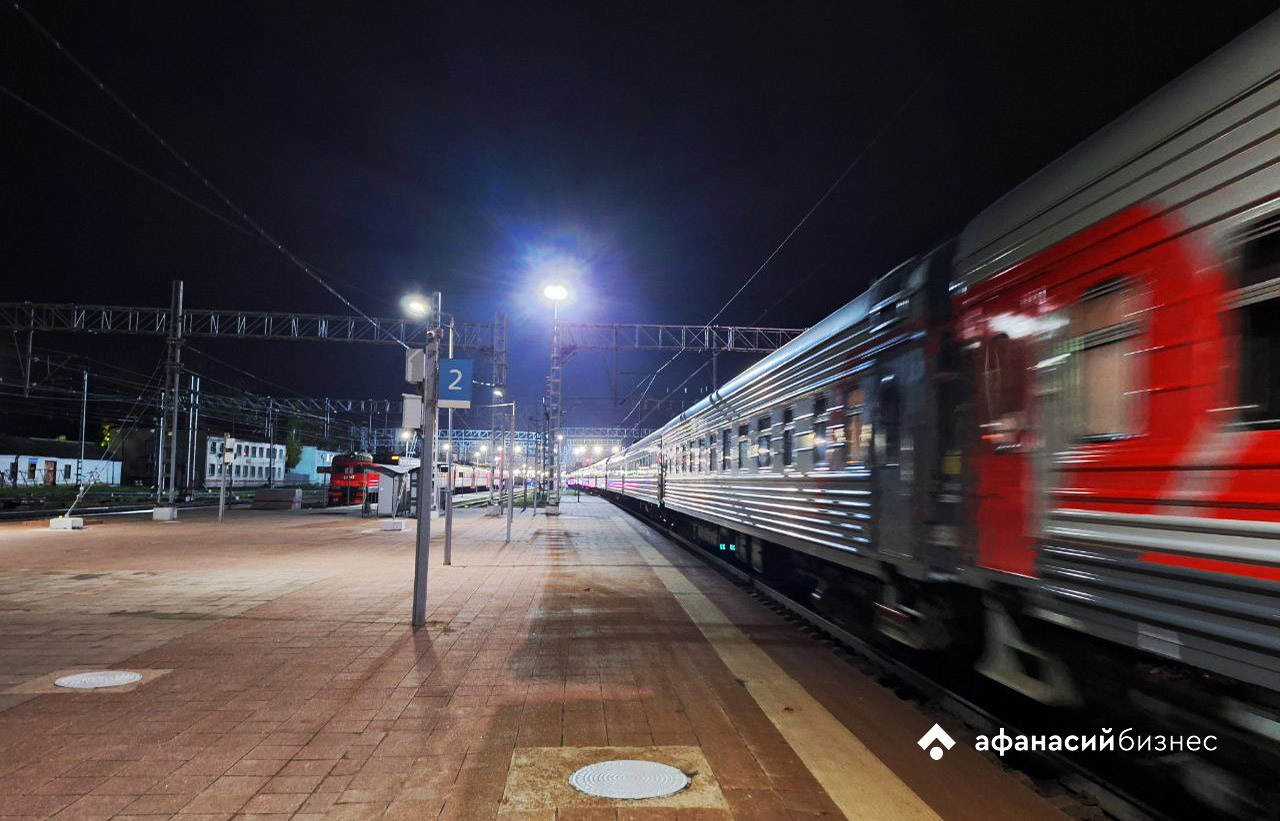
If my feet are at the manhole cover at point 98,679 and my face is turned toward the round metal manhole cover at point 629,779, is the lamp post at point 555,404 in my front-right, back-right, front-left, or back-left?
back-left

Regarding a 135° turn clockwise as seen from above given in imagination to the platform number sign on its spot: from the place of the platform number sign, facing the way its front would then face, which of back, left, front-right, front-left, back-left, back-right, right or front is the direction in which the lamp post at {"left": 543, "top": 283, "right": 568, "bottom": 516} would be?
front-right

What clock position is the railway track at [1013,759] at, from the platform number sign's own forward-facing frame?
The railway track is roughly at 11 o'clock from the platform number sign.

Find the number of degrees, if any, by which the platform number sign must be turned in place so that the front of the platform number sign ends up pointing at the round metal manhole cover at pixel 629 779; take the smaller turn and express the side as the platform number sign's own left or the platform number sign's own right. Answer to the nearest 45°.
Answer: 0° — it already faces it

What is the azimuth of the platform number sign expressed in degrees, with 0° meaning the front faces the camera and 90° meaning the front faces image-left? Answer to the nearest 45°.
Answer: approximately 0°

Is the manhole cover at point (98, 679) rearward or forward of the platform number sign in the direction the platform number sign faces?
forward

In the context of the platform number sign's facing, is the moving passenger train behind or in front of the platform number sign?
in front
